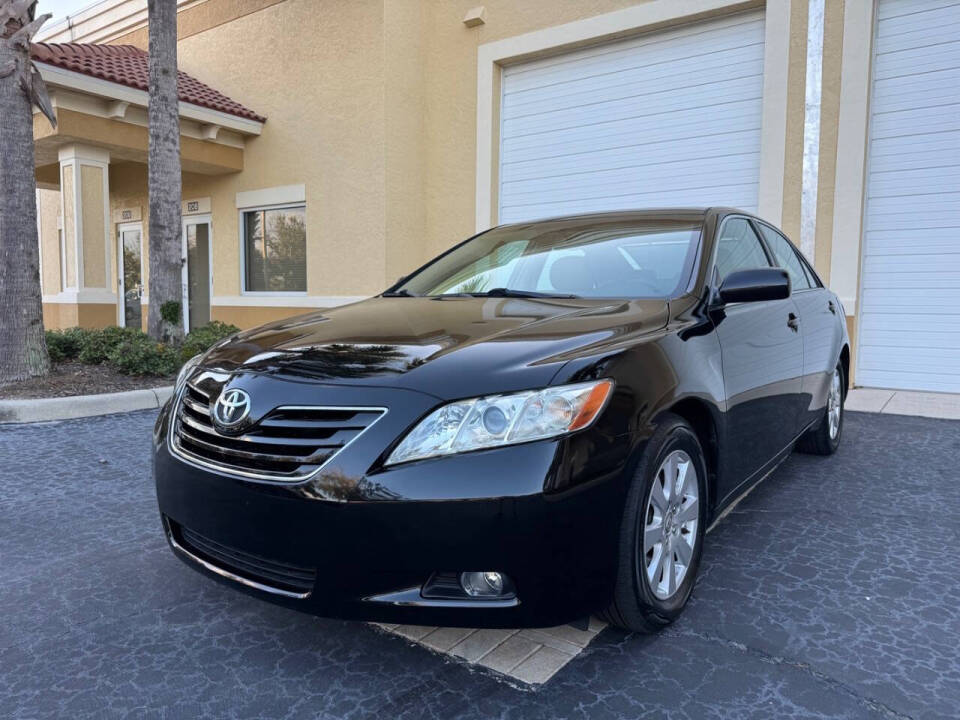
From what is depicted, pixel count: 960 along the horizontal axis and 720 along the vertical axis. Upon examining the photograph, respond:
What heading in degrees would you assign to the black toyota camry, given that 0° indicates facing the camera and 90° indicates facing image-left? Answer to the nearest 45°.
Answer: approximately 45°

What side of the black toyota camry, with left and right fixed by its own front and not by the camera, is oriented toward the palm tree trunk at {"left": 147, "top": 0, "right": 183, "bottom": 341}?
right

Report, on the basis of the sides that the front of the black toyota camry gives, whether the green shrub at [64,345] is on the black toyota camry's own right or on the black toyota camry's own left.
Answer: on the black toyota camry's own right

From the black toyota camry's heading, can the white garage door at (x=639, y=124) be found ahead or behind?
behind

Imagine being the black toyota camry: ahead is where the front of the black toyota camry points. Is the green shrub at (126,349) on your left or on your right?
on your right

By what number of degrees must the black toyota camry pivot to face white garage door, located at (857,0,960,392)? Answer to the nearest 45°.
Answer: approximately 180°

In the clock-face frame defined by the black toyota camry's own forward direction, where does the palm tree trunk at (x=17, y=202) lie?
The palm tree trunk is roughly at 3 o'clock from the black toyota camry.

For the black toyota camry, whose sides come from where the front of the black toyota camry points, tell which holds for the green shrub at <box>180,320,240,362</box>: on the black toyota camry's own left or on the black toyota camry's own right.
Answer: on the black toyota camry's own right
